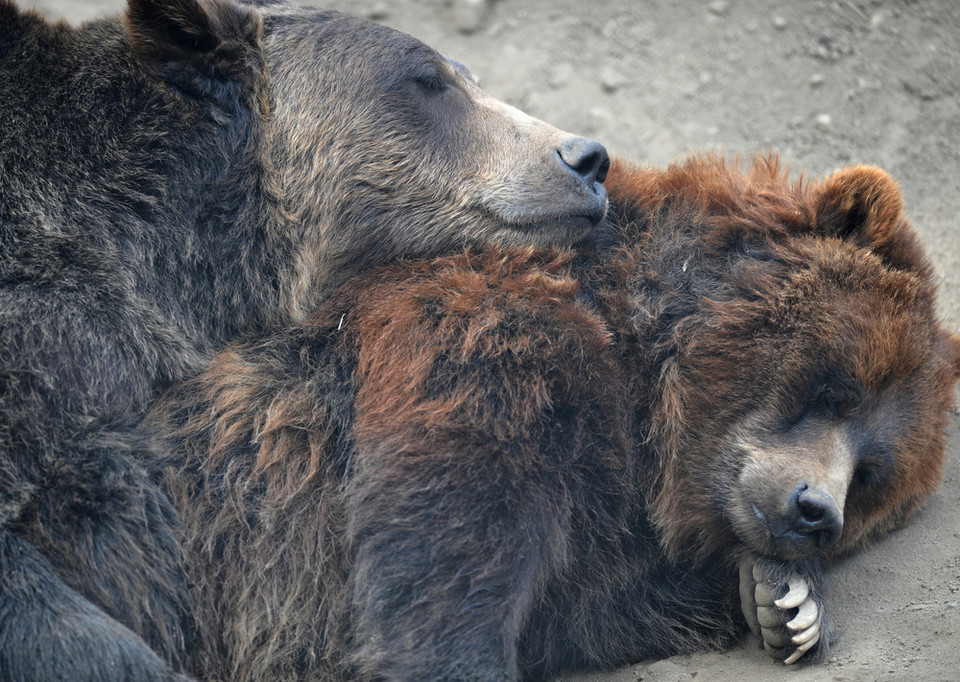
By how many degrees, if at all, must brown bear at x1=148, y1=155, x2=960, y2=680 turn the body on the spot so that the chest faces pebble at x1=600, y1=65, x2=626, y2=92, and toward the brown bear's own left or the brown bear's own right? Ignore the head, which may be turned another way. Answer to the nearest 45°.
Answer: approximately 135° to the brown bear's own left

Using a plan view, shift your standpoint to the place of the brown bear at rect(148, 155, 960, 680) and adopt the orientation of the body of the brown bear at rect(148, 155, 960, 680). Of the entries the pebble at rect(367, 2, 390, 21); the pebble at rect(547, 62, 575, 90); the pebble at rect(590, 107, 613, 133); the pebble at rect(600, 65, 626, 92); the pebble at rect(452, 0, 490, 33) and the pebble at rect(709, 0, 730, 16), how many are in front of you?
0

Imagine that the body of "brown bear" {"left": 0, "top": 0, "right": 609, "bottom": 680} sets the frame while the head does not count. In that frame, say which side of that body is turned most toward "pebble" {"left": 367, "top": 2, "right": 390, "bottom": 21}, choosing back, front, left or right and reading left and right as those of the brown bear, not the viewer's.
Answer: left

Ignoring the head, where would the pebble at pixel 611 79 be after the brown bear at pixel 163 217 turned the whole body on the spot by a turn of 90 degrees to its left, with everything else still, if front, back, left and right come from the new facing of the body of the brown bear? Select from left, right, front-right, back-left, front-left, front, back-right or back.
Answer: front-right

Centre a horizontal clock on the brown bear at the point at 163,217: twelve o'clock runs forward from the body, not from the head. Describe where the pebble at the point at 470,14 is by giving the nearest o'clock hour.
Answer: The pebble is roughly at 10 o'clock from the brown bear.

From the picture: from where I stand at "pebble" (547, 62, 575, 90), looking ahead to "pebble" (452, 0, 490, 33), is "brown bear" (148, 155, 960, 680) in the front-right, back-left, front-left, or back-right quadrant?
back-left

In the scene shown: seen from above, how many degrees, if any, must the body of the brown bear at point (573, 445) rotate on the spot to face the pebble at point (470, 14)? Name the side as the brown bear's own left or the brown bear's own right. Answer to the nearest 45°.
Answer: approximately 135° to the brown bear's own left

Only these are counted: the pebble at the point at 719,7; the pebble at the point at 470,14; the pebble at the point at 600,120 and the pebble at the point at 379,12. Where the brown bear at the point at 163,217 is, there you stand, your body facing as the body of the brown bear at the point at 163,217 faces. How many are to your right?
0

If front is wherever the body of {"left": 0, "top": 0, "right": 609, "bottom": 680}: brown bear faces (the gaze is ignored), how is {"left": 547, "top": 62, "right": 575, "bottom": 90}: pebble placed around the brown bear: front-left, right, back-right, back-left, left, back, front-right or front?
front-left

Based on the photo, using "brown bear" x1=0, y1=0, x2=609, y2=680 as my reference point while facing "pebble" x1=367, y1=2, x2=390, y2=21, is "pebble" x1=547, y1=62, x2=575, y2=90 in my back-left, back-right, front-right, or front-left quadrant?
front-right

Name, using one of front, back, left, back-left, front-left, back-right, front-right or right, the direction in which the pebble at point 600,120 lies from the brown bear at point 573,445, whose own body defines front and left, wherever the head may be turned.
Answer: back-left

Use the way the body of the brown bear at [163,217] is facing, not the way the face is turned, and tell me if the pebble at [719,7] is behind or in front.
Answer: in front

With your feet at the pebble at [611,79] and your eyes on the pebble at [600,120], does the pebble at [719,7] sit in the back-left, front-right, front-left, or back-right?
back-left

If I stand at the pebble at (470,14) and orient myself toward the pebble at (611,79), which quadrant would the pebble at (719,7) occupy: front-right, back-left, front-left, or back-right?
front-left

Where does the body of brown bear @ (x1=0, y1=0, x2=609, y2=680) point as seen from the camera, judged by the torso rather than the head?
to the viewer's right

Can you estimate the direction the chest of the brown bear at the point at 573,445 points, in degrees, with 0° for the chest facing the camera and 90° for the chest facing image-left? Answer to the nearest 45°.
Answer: approximately 315°
